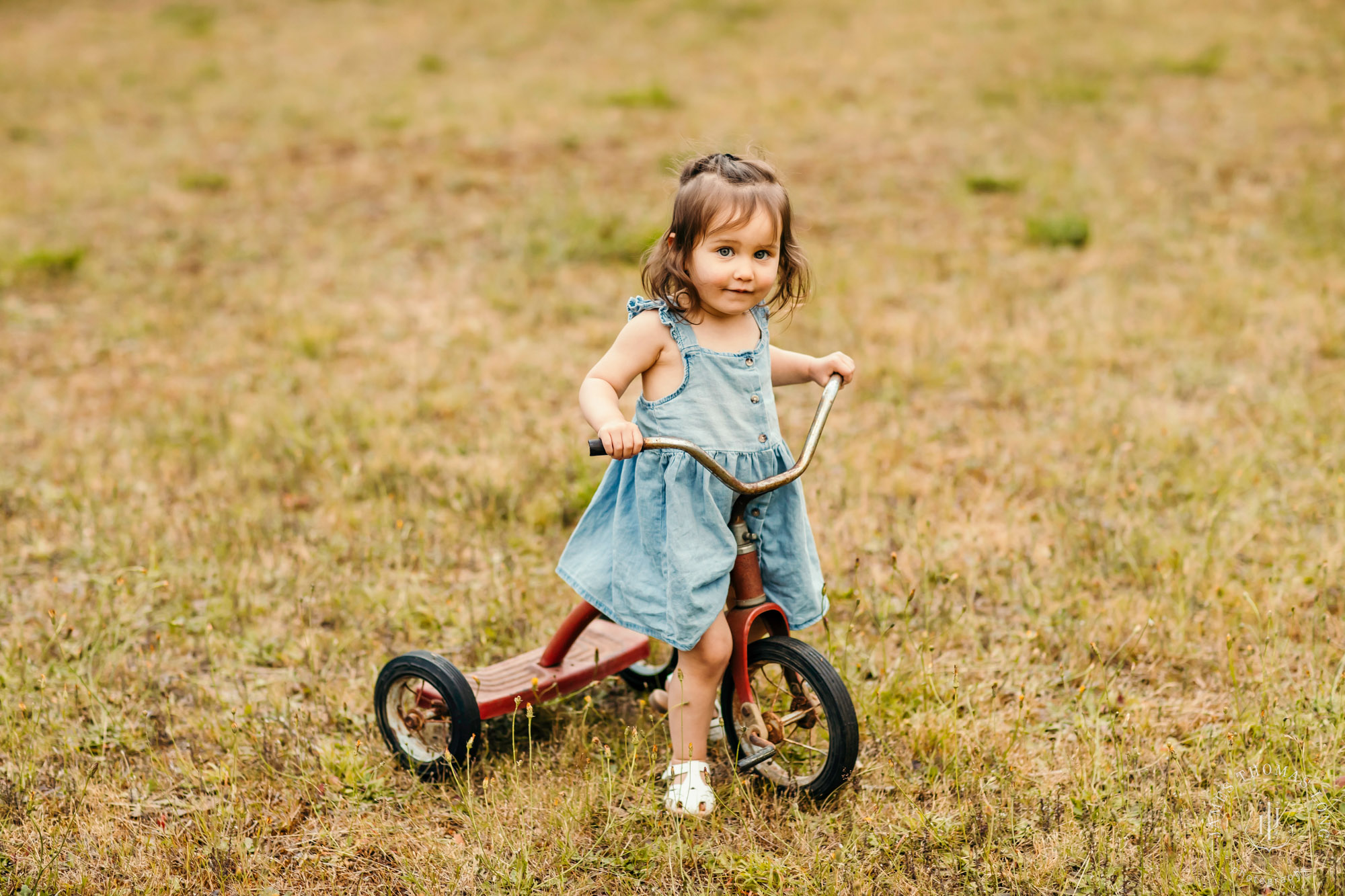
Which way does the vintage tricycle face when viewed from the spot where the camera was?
facing the viewer and to the right of the viewer

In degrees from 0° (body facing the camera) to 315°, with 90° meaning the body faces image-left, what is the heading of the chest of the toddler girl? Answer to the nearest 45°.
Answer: approximately 315°
